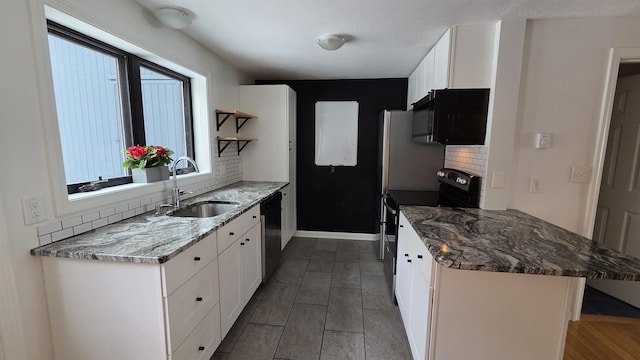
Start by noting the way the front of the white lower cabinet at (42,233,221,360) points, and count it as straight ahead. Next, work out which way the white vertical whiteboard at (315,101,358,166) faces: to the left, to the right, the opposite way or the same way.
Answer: to the right

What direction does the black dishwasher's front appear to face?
to the viewer's right

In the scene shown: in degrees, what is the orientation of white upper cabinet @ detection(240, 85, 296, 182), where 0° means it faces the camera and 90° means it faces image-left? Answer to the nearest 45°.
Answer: approximately 270°

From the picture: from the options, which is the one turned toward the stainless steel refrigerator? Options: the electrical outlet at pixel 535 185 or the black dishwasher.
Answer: the black dishwasher

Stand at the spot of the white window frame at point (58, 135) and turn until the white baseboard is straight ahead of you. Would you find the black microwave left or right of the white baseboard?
right

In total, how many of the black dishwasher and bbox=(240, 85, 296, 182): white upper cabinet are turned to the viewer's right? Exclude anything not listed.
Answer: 2

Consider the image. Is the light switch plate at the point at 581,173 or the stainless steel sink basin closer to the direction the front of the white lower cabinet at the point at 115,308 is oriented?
the light switch plate

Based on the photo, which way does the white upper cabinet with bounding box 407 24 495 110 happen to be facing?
to the viewer's left

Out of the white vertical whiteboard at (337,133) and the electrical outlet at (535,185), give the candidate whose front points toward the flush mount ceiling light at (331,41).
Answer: the white vertical whiteboard
